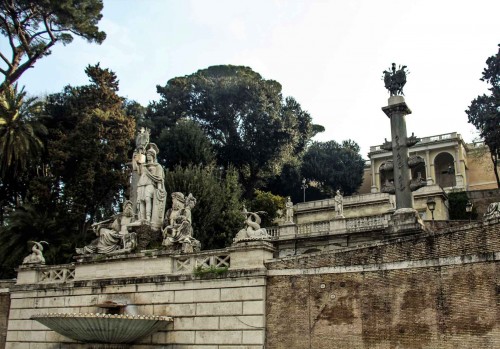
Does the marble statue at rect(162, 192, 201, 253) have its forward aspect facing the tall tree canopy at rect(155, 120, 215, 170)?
no

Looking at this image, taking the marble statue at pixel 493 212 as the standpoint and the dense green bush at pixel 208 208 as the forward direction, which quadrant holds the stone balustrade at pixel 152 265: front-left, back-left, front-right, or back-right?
front-left

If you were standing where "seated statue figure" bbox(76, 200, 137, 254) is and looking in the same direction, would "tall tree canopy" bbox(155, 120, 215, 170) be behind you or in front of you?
behind

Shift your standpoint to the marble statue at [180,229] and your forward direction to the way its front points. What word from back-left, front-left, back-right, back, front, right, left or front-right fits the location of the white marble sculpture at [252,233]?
front-left

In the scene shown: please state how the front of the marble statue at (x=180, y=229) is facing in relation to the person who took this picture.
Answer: facing the viewer

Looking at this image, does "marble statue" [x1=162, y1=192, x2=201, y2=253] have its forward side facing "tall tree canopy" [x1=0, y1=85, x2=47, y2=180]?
no

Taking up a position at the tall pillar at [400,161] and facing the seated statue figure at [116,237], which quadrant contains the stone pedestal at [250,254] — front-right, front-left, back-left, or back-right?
front-left

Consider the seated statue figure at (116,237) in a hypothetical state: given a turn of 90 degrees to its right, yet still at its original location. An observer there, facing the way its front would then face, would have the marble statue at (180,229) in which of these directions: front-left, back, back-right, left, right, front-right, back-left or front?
back

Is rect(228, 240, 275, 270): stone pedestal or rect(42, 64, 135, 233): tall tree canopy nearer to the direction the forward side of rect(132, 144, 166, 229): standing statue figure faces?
the stone pedestal

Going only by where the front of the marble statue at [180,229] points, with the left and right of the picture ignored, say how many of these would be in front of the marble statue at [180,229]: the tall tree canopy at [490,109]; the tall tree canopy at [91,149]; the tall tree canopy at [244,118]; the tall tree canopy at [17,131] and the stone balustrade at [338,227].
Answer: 0

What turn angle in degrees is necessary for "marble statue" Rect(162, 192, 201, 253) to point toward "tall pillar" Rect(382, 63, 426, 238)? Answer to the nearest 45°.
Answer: approximately 90° to its left

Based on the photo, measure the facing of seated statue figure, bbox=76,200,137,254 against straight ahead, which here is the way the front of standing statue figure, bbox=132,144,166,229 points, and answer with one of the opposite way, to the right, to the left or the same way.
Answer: the same way

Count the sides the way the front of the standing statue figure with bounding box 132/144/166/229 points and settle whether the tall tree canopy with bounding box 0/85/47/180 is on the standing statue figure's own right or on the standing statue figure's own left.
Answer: on the standing statue figure's own right

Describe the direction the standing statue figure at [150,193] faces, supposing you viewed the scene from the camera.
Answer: facing the viewer and to the left of the viewer

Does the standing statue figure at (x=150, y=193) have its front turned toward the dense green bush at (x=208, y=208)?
no

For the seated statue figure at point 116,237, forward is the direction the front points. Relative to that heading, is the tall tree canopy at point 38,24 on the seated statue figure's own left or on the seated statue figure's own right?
on the seated statue figure's own right
